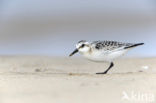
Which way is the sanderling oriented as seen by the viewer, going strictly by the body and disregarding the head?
to the viewer's left
